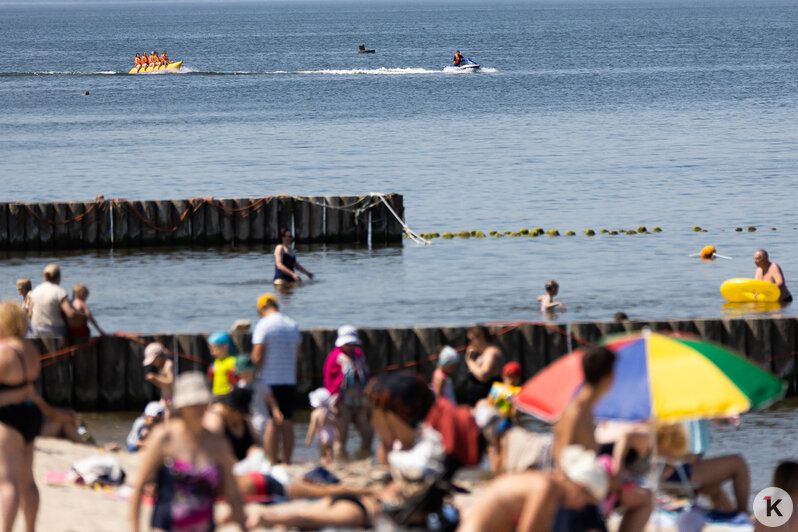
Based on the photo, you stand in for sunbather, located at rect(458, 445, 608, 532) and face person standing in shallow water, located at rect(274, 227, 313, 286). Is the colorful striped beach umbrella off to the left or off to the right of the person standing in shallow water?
right

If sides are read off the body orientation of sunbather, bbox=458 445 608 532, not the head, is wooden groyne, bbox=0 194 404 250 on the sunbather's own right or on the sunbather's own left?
on the sunbather's own left

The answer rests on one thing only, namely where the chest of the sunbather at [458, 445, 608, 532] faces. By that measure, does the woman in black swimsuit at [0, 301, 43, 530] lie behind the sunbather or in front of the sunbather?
behind

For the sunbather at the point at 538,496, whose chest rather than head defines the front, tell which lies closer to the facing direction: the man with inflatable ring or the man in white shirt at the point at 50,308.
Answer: the man with inflatable ring
